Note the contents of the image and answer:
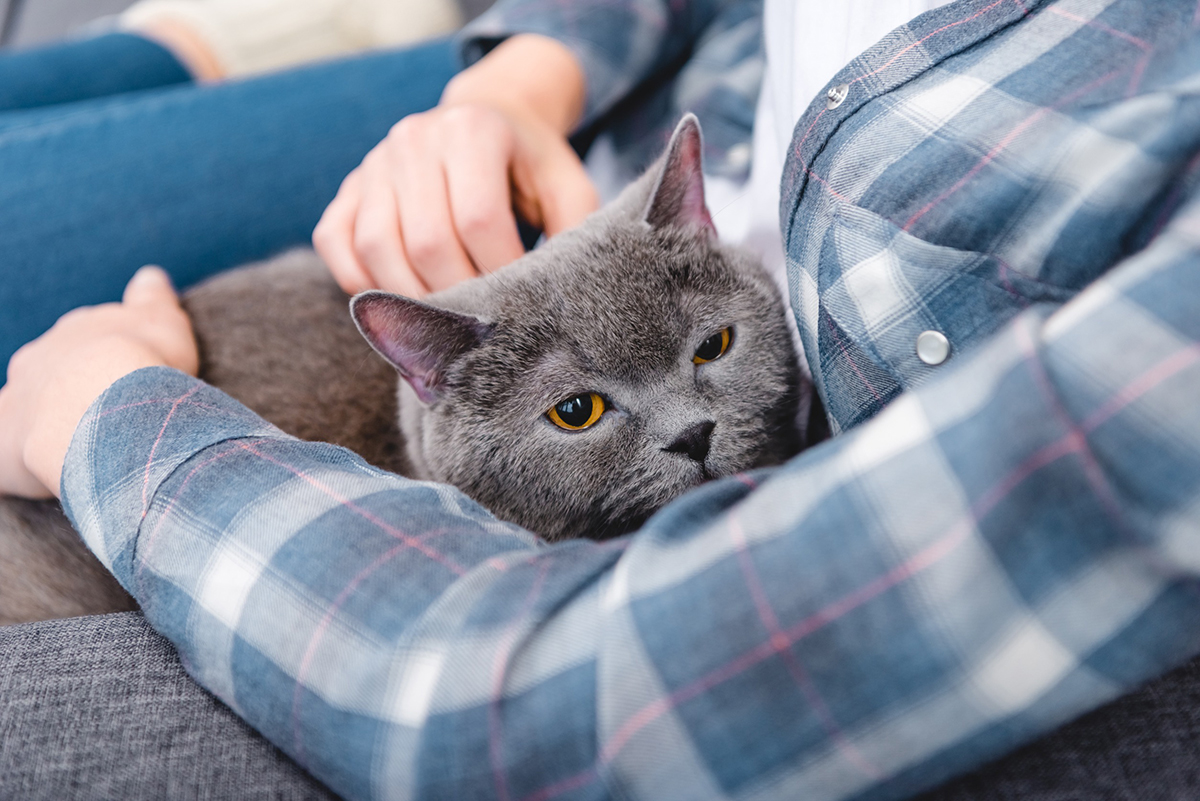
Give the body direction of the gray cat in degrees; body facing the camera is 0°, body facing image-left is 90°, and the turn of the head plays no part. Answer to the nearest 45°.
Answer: approximately 315°
